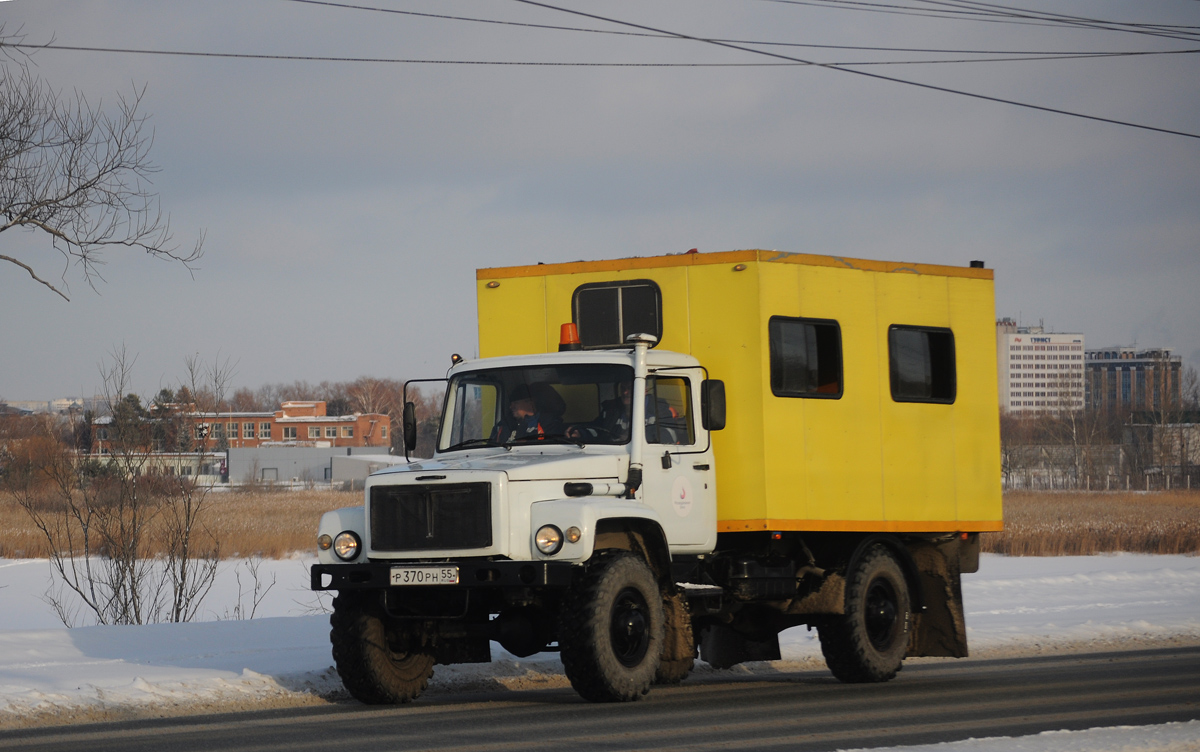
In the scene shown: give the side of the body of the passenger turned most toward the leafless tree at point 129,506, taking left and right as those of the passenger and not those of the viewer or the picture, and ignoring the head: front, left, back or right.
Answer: right

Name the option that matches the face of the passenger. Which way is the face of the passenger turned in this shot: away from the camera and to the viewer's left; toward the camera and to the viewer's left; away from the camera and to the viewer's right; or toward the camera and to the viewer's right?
toward the camera and to the viewer's left

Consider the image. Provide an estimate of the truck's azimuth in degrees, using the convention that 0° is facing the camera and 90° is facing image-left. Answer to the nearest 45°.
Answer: approximately 45°

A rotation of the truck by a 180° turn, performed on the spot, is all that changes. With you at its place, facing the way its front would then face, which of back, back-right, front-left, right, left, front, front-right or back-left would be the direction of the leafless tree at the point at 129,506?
left

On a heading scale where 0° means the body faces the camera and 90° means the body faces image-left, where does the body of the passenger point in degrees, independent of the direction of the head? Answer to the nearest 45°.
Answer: approximately 45°
